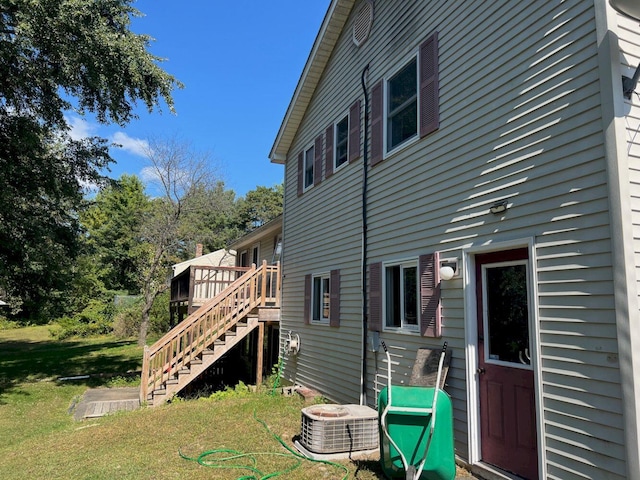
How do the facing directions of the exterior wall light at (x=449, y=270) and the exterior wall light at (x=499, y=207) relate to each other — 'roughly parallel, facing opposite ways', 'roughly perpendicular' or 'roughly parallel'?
roughly parallel

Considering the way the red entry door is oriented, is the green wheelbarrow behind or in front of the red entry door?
in front

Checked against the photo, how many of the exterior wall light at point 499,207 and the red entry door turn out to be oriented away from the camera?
0

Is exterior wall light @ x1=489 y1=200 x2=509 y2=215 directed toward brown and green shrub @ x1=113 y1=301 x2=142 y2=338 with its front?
no

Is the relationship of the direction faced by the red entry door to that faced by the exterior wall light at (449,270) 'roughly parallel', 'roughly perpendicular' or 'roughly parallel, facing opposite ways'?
roughly parallel

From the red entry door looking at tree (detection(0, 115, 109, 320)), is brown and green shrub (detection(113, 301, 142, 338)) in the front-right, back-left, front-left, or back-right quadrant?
front-right

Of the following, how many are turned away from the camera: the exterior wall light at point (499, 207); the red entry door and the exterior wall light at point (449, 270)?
0

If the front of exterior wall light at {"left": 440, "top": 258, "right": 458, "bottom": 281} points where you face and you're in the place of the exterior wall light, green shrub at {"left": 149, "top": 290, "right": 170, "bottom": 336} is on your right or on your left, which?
on your right

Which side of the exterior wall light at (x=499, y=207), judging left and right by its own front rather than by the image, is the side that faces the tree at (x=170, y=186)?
right

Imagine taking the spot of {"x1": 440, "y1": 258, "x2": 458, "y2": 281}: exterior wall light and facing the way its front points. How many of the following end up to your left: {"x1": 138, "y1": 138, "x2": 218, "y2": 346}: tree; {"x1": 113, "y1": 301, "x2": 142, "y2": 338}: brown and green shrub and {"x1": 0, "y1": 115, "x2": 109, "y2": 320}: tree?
0

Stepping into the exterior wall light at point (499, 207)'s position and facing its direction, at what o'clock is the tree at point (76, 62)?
The tree is roughly at 2 o'clock from the exterior wall light.

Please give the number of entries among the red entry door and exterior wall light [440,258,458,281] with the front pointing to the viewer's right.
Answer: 0

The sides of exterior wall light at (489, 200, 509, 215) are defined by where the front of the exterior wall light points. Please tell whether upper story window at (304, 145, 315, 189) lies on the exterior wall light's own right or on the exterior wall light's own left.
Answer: on the exterior wall light's own right

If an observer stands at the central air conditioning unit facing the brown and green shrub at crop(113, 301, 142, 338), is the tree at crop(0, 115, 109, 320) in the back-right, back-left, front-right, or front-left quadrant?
front-left

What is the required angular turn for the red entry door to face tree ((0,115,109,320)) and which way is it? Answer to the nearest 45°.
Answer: approximately 45° to its right
